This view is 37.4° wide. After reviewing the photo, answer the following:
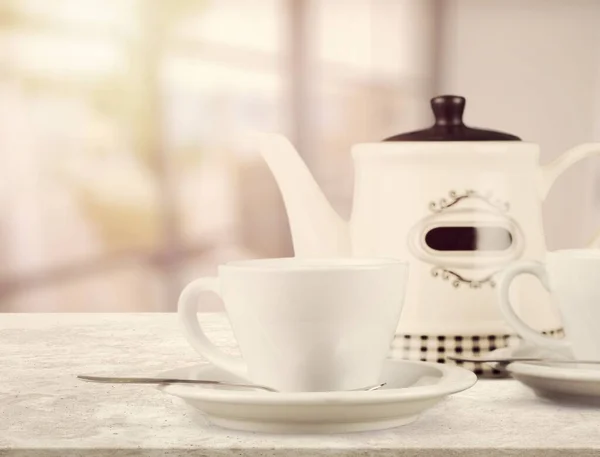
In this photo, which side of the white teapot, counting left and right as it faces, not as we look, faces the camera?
left
